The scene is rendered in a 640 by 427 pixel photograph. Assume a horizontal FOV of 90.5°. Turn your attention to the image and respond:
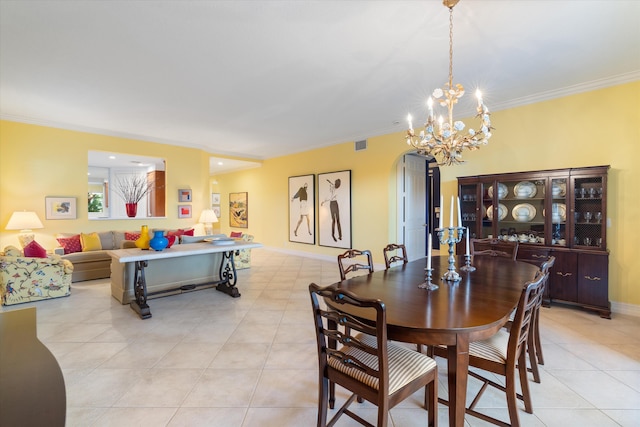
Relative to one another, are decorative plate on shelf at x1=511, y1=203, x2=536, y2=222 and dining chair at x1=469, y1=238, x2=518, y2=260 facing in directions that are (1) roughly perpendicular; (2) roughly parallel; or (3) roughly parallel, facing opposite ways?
roughly parallel

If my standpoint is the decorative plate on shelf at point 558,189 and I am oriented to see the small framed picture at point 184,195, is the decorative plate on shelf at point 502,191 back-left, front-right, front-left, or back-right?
front-right

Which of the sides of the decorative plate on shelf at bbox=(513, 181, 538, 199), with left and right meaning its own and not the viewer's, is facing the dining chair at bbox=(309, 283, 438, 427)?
front

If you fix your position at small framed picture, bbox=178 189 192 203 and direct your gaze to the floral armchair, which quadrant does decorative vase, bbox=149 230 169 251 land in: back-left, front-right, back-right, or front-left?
front-left

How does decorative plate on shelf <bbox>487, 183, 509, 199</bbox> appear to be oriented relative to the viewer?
toward the camera

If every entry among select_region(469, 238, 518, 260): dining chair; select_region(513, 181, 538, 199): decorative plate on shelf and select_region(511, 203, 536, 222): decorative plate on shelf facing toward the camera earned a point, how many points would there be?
3

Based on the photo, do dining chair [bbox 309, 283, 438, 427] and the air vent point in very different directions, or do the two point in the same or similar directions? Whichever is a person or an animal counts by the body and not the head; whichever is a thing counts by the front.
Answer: very different directions

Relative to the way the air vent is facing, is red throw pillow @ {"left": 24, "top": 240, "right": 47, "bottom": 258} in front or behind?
in front

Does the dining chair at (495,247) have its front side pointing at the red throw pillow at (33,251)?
no

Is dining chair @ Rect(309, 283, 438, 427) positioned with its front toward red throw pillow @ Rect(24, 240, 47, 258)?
no

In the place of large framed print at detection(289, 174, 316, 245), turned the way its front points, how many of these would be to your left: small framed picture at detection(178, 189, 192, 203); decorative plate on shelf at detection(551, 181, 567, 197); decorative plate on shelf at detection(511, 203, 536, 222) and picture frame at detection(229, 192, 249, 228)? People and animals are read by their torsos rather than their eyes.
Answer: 2

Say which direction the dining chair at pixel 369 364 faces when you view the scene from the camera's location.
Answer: facing away from the viewer and to the right of the viewer

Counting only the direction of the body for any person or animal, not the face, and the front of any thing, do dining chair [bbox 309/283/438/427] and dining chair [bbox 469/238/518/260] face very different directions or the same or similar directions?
very different directions

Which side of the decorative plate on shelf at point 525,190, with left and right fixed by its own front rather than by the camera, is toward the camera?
front

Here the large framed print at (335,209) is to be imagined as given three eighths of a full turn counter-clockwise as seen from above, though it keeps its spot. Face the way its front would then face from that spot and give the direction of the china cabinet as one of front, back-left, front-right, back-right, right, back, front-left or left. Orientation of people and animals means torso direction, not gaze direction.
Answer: front-right

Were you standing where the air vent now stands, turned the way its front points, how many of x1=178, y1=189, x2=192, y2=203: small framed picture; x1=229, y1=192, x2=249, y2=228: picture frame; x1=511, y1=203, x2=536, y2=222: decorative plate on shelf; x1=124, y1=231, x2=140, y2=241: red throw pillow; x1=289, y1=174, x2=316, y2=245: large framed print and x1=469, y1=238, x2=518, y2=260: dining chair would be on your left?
2

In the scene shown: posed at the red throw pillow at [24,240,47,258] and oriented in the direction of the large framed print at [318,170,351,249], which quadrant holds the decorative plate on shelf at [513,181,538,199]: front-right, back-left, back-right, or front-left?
front-right

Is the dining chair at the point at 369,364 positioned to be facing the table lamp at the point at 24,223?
no
